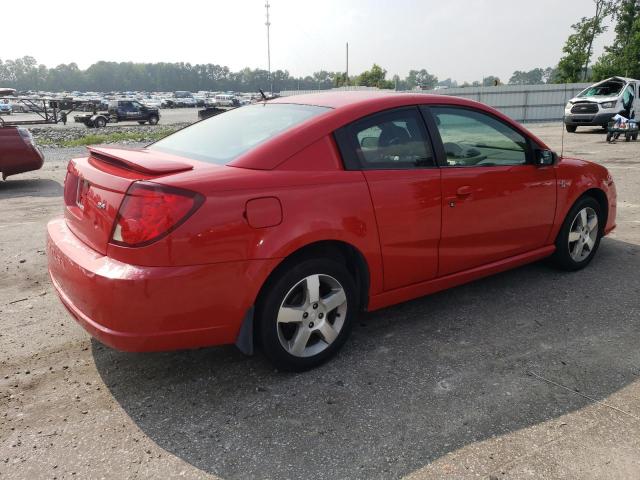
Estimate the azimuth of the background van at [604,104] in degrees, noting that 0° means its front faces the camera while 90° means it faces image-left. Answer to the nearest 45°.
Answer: approximately 45°

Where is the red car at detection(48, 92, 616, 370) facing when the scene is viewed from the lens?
facing away from the viewer and to the right of the viewer

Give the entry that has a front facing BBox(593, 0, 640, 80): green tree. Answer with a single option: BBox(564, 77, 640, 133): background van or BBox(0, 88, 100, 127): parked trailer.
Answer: the parked trailer

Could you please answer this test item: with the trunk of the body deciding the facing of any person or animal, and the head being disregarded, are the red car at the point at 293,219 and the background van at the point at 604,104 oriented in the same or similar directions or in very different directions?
very different directions

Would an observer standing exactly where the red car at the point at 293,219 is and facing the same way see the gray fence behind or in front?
in front

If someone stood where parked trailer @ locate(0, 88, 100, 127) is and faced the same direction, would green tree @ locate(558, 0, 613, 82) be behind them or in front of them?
in front

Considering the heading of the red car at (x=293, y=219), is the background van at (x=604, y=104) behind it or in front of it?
in front

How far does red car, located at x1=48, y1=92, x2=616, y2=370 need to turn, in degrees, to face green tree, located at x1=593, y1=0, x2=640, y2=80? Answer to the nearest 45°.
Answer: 0° — it already faces it

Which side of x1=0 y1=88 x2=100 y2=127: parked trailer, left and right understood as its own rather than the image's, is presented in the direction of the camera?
right

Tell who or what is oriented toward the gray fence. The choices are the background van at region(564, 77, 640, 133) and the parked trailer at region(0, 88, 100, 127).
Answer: the parked trailer

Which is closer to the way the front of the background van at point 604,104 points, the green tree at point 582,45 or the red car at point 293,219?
the red car
